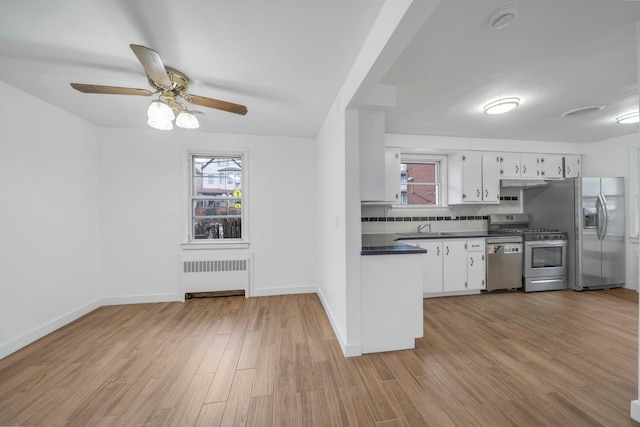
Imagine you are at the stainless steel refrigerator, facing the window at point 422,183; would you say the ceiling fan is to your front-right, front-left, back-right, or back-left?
front-left

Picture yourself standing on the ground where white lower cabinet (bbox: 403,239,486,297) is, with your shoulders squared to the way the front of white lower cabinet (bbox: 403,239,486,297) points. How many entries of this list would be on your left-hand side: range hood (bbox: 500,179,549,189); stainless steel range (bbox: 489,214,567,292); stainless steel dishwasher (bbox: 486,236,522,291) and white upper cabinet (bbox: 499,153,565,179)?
4

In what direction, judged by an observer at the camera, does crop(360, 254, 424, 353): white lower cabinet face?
facing to the right of the viewer

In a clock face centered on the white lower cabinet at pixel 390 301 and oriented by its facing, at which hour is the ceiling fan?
The ceiling fan is roughly at 5 o'clock from the white lower cabinet.

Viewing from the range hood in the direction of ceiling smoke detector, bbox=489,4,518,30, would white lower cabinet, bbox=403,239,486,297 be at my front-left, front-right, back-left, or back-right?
front-right

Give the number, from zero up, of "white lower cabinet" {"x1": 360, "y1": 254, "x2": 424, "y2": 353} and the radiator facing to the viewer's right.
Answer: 1

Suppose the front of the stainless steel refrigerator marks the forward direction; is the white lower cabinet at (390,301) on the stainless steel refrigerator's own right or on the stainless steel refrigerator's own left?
on the stainless steel refrigerator's own right

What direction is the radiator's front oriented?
toward the camera

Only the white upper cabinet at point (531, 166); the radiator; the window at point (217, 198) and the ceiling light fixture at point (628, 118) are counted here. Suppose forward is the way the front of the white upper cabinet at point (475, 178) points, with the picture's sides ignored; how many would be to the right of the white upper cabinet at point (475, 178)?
2

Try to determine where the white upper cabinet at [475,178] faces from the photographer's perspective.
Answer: facing the viewer and to the right of the viewer

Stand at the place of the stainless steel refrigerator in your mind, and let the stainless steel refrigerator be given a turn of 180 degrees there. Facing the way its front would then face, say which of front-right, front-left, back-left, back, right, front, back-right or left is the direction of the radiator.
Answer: left

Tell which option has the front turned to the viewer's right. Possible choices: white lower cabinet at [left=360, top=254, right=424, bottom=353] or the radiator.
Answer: the white lower cabinet
